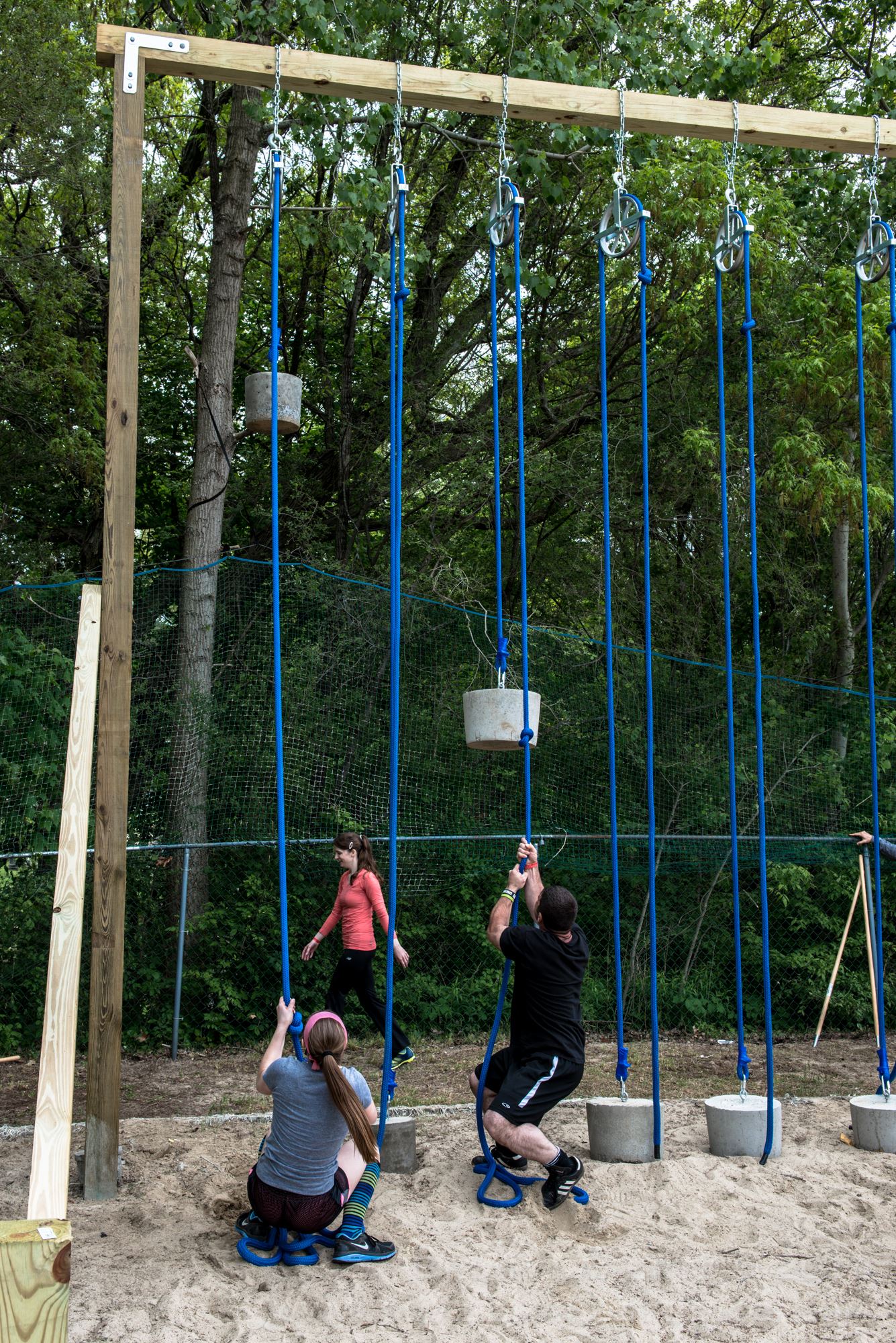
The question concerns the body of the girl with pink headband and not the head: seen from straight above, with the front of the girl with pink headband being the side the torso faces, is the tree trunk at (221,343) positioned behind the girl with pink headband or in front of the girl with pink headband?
in front

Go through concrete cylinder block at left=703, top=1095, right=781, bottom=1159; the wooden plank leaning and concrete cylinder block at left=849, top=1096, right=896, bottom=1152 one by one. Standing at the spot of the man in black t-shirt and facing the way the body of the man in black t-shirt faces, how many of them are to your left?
1

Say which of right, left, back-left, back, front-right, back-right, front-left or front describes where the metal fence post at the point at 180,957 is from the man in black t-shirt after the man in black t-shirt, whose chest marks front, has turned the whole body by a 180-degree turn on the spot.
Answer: back

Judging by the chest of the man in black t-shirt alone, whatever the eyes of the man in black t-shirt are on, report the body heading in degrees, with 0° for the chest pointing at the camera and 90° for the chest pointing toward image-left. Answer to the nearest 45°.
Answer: approximately 135°

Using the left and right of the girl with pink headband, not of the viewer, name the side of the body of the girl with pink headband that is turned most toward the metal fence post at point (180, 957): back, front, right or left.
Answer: front

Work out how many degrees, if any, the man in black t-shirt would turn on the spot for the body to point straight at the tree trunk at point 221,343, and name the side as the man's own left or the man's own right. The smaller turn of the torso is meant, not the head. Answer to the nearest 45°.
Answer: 0° — they already face it

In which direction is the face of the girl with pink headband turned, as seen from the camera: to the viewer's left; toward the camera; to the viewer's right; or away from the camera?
away from the camera

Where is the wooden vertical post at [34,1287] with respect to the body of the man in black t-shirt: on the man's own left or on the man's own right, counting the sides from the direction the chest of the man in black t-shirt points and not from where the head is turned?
on the man's own left

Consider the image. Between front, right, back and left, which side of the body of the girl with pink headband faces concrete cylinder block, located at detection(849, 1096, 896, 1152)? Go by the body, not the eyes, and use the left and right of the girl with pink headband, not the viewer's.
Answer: right

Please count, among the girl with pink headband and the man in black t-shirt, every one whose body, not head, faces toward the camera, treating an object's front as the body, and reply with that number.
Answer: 0

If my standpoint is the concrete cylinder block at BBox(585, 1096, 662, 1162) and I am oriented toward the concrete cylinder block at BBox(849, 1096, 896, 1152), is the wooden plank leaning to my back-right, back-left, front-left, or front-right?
back-right

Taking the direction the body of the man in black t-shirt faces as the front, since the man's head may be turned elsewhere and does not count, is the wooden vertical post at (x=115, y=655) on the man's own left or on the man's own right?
on the man's own left

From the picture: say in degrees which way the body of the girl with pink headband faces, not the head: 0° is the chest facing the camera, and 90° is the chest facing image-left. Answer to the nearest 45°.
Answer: approximately 180°
